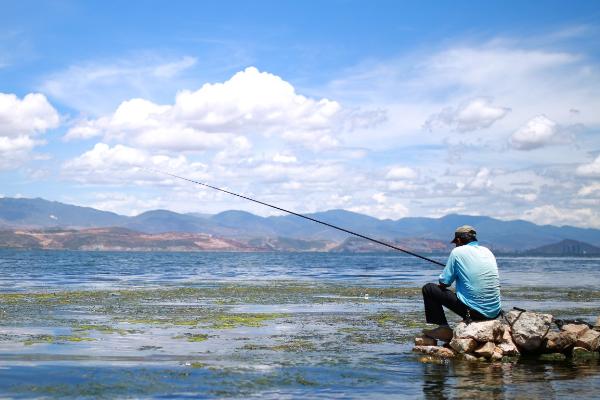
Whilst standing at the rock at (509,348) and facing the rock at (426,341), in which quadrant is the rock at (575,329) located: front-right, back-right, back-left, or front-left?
back-right

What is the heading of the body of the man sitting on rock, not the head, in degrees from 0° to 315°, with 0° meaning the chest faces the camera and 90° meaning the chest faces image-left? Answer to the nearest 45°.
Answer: approximately 135°

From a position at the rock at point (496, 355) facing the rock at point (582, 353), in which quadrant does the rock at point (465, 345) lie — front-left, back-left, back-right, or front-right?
back-left

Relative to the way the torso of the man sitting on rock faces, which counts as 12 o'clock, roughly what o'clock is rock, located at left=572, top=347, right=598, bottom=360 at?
The rock is roughly at 4 o'clock from the man sitting on rock.

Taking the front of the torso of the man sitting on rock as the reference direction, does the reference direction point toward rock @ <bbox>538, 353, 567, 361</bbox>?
no

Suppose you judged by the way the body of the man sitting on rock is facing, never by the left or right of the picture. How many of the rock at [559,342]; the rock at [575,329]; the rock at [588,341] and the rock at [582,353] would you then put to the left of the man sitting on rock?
0

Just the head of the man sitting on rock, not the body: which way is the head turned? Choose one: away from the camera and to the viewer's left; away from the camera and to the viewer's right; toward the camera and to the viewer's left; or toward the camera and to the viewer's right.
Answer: away from the camera and to the viewer's left

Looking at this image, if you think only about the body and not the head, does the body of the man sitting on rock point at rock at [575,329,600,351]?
no

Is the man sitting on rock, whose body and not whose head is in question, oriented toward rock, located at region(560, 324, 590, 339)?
no
